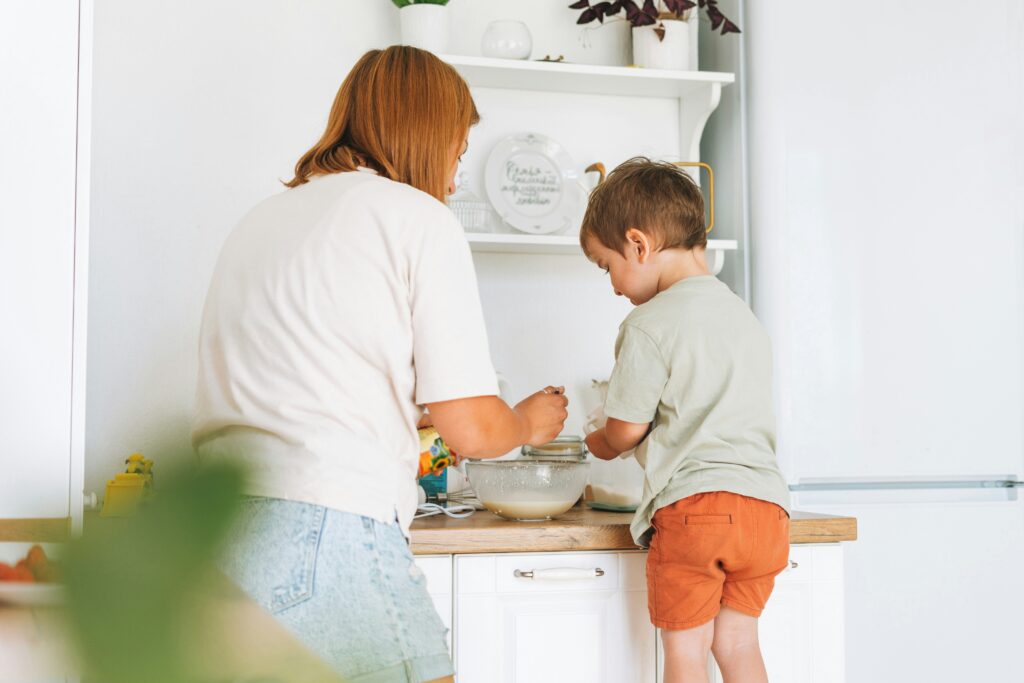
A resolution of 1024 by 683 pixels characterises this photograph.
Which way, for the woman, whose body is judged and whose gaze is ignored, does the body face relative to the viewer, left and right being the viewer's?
facing away from the viewer and to the right of the viewer

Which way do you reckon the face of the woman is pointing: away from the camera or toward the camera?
away from the camera

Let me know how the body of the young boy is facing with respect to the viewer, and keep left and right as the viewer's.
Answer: facing away from the viewer and to the left of the viewer

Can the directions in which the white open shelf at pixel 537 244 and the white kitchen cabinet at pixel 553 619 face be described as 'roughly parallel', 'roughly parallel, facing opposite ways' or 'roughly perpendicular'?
roughly parallel

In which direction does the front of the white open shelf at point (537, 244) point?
toward the camera

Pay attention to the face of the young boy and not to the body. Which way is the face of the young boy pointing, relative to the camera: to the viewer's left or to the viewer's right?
to the viewer's left

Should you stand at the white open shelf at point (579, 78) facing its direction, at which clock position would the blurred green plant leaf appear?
The blurred green plant leaf is roughly at 12 o'clock from the white open shelf.

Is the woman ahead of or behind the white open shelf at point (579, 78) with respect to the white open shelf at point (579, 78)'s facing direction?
ahead

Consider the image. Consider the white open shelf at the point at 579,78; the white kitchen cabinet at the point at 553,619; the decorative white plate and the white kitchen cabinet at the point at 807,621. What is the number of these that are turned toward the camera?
4

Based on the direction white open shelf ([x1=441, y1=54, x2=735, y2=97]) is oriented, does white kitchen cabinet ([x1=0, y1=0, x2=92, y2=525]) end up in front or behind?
in front
